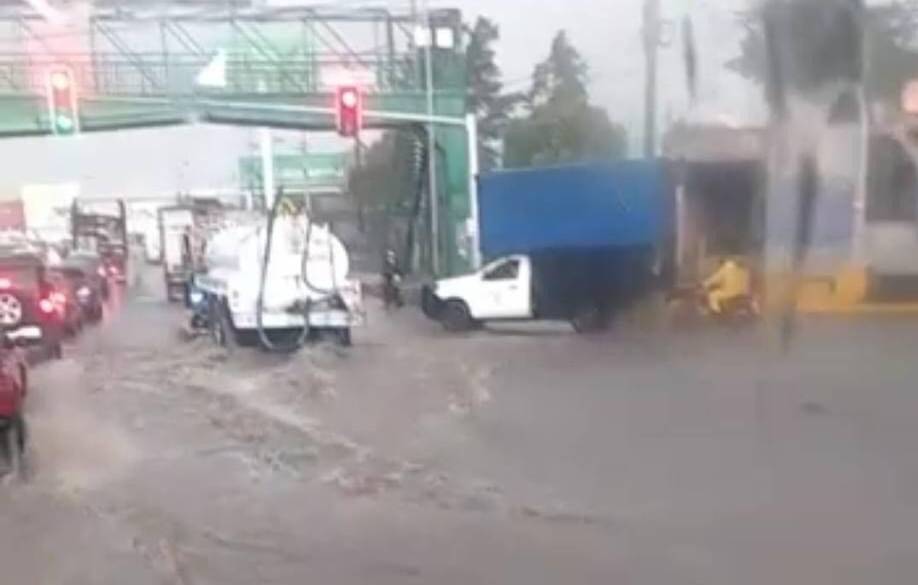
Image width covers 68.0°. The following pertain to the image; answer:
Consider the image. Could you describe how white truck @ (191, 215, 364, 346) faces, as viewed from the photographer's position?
facing away from the viewer and to the left of the viewer

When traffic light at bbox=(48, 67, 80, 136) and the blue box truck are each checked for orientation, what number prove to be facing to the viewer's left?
1

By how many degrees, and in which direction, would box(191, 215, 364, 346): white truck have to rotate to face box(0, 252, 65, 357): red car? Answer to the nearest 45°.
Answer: approximately 45° to its left

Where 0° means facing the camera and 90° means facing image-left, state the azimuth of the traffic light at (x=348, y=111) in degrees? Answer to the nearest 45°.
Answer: approximately 0°

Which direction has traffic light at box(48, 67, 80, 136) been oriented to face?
toward the camera

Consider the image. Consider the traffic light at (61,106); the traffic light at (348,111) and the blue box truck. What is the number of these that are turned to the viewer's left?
1

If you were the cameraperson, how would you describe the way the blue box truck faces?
facing to the left of the viewer

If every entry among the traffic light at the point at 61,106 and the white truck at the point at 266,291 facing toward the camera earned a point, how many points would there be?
1

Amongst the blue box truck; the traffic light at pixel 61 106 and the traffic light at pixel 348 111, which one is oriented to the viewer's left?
the blue box truck
